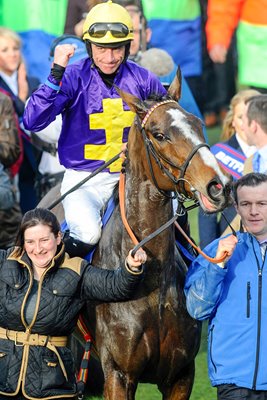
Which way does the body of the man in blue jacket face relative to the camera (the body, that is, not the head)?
toward the camera

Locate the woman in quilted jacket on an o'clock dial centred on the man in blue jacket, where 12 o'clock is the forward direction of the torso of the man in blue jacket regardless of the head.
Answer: The woman in quilted jacket is roughly at 3 o'clock from the man in blue jacket.

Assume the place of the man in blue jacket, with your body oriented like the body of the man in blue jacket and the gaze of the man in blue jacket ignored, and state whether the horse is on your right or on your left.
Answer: on your right
